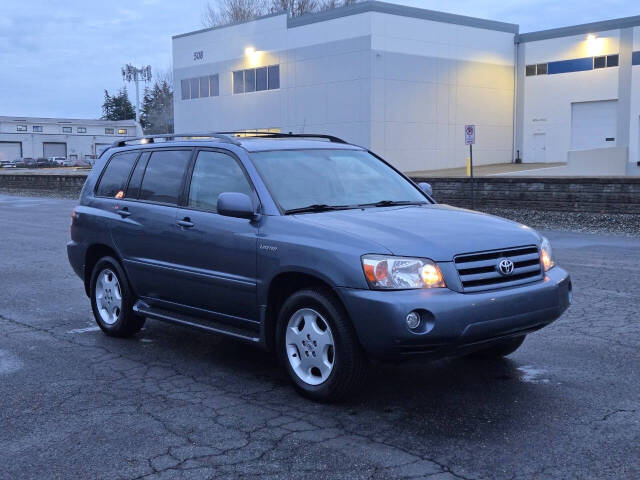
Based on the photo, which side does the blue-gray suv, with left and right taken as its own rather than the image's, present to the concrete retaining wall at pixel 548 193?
left

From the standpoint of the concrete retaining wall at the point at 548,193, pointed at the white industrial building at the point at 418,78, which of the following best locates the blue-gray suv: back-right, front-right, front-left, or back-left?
back-left

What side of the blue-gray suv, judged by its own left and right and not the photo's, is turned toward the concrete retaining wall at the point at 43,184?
back

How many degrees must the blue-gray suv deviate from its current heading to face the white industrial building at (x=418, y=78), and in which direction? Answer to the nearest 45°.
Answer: approximately 135° to its left

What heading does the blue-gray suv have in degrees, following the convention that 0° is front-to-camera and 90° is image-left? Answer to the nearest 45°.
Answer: approximately 315°
